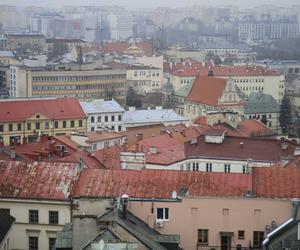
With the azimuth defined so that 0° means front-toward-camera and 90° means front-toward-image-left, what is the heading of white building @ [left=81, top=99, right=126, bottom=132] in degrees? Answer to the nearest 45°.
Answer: approximately 0°

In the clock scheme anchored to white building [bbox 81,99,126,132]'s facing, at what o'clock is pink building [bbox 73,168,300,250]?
The pink building is roughly at 12 o'clock from the white building.

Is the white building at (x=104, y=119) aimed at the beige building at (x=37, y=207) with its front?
yes

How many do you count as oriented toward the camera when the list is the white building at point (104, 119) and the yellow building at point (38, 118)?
2

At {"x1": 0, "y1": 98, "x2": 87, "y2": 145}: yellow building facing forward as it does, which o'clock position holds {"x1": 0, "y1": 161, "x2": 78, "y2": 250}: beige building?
The beige building is roughly at 12 o'clock from the yellow building.

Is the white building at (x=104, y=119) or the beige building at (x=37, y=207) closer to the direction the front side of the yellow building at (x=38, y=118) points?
the beige building
